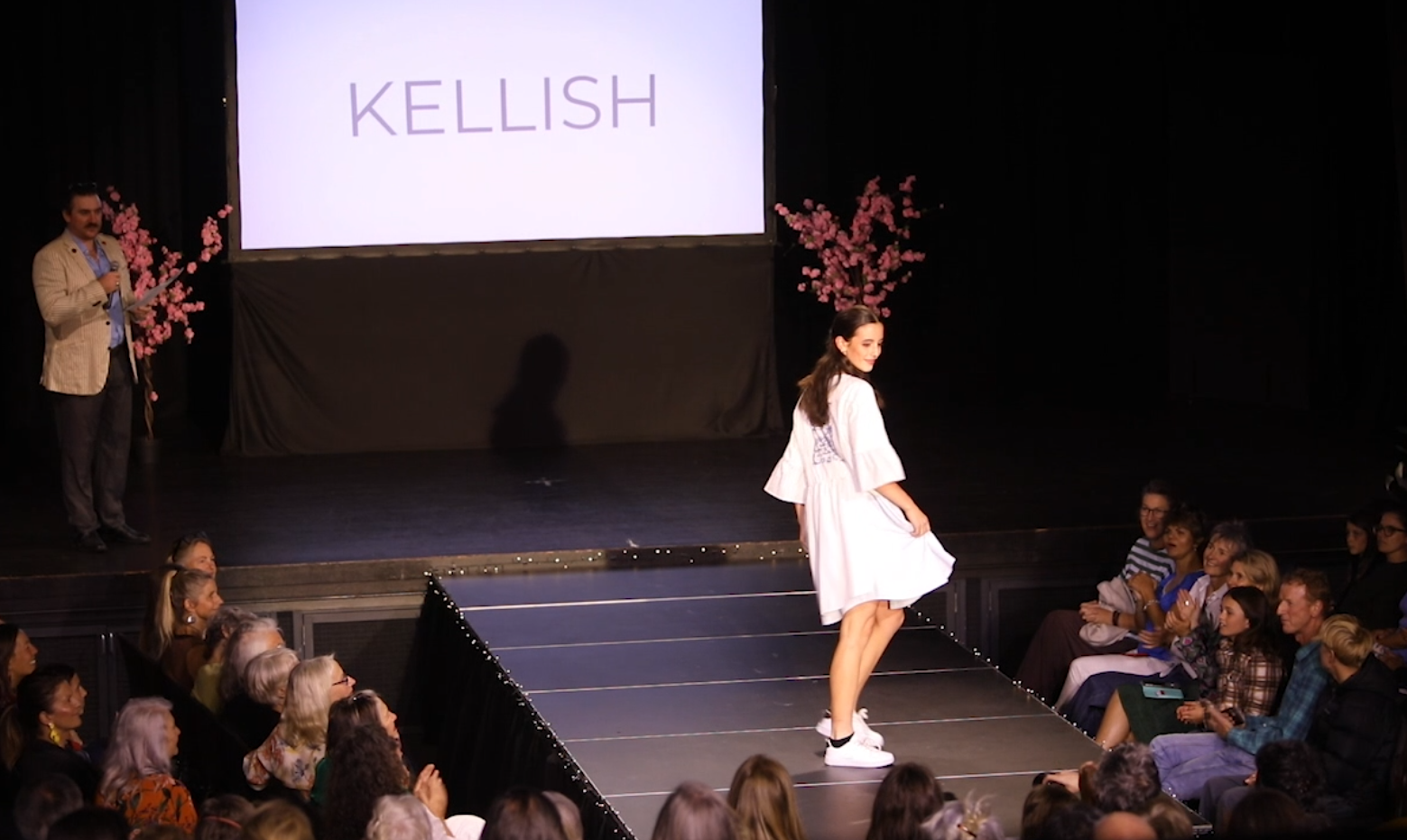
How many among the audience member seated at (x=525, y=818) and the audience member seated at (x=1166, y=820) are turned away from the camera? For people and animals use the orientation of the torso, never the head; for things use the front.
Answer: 2

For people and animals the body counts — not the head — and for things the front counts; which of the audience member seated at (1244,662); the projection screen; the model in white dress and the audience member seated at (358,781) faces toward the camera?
the projection screen

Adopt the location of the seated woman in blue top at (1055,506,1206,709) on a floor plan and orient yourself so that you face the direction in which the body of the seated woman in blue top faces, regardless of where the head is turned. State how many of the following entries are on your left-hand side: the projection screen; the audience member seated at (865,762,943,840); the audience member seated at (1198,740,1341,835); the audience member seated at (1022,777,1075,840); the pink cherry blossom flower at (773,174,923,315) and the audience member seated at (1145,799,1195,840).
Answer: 4

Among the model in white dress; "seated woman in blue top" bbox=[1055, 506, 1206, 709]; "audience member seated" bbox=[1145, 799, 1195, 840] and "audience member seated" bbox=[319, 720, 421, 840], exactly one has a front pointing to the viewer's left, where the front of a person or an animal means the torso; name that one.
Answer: the seated woman in blue top

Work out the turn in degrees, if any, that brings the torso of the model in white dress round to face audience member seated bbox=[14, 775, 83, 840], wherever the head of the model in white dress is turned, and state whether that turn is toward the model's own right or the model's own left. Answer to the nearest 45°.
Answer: approximately 180°

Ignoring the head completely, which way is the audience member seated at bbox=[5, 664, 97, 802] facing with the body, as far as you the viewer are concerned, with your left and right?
facing to the right of the viewer

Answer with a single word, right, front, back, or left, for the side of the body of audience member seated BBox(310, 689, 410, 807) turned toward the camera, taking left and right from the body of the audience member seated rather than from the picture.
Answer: right

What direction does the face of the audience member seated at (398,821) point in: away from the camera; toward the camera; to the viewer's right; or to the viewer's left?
away from the camera

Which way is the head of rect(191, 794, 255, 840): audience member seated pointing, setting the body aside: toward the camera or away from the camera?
away from the camera

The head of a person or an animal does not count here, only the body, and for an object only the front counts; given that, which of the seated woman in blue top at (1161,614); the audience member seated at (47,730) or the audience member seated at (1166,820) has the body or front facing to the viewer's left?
the seated woman in blue top

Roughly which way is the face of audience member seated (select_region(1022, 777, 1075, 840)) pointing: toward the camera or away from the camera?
away from the camera

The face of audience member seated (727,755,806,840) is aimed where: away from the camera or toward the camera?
away from the camera

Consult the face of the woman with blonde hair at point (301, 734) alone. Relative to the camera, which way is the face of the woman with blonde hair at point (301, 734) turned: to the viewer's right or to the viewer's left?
to the viewer's right

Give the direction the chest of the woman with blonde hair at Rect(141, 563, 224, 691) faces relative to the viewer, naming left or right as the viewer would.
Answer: facing to the right of the viewer

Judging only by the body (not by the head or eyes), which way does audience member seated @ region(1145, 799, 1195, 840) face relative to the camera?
away from the camera

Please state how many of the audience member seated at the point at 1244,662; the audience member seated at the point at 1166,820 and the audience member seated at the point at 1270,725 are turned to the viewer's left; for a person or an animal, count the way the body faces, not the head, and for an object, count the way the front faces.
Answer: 2

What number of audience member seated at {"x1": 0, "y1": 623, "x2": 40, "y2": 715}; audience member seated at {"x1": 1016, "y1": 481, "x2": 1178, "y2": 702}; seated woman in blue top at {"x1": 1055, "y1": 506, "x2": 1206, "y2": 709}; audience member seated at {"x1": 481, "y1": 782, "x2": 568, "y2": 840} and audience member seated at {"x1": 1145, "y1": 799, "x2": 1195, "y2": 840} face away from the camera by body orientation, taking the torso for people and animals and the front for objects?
2

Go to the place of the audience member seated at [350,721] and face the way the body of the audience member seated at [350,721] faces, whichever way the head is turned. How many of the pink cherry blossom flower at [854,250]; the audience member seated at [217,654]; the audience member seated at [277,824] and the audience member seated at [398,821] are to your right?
2
